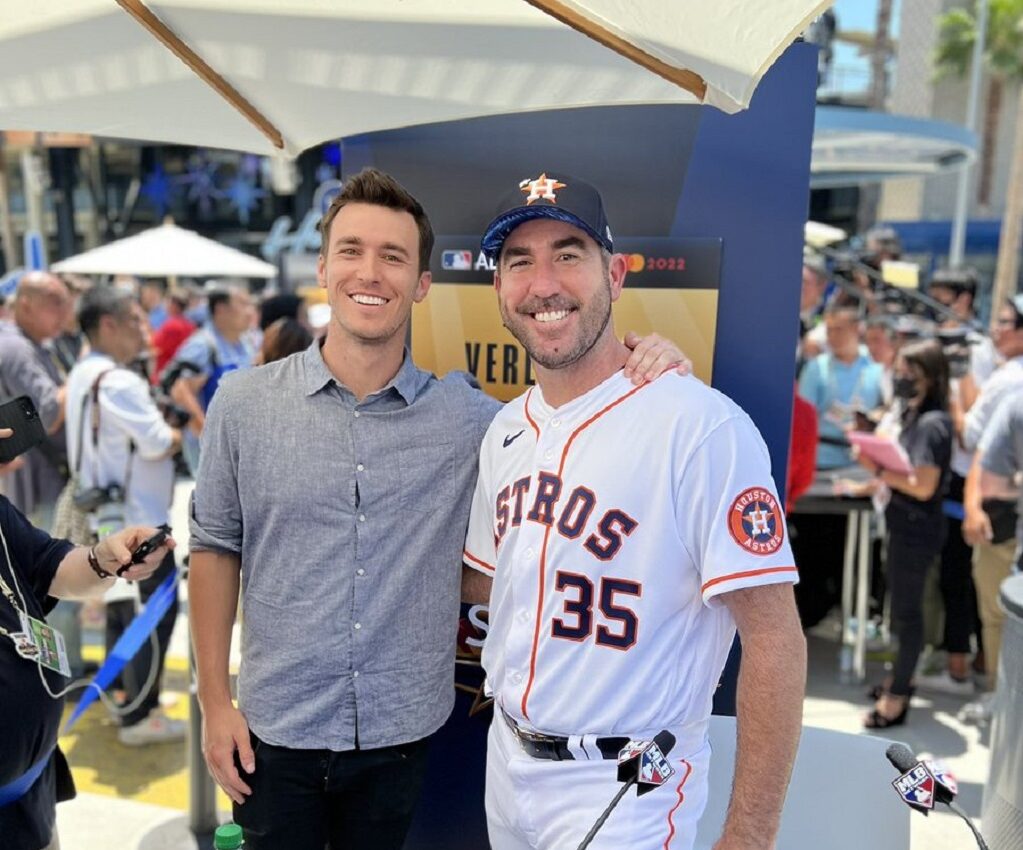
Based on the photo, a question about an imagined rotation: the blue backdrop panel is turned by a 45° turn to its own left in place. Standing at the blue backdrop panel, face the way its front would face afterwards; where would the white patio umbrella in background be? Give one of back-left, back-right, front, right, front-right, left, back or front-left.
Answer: back

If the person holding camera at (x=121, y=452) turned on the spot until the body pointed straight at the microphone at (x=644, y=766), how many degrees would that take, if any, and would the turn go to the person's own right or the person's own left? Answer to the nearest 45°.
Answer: approximately 90° to the person's own right

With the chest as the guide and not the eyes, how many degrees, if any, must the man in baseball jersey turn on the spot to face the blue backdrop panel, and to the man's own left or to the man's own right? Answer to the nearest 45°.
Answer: approximately 135° to the man's own right

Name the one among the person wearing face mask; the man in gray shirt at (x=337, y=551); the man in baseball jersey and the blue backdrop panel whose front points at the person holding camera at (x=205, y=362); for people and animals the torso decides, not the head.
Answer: the person wearing face mask

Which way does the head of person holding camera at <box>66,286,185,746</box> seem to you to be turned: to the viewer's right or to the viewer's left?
to the viewer's right

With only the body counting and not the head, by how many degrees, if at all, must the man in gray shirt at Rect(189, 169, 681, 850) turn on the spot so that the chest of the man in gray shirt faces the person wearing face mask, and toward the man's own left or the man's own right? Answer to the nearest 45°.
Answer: approximately 135° to the man's own left

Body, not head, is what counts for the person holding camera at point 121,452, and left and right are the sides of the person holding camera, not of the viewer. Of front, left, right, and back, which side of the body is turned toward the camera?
right

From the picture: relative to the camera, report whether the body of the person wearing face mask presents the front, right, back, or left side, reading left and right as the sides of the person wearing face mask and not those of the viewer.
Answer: left
